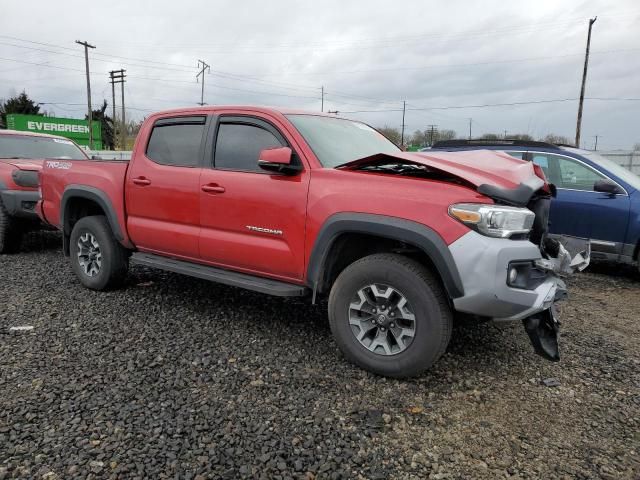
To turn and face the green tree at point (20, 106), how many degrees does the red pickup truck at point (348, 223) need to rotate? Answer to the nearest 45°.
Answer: approximately 180°

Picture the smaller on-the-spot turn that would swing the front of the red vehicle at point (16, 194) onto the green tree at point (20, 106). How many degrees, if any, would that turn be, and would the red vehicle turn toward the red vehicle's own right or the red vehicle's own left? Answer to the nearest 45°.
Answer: approximately 135° to the red vehicle's own left

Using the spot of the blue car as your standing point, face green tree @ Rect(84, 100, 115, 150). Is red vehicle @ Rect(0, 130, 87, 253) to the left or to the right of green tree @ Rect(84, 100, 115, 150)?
left

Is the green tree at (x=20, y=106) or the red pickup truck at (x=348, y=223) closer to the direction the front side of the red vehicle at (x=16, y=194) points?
the red pickup truck

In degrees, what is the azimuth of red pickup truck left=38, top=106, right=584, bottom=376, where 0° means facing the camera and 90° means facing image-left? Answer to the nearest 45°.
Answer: approximately 315°
